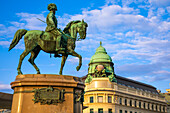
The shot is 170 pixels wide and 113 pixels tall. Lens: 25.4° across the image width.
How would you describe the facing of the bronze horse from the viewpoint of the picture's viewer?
facing to the right of the viewer
